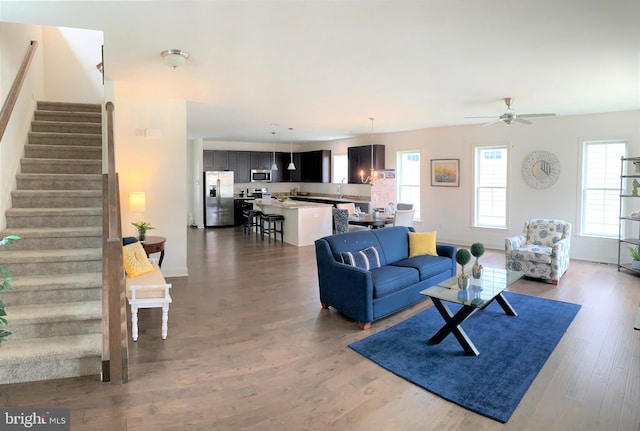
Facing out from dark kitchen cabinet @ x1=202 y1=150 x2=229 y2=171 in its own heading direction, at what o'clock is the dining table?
The dining table is roughly at 11 o'clock from the dark kitchen cabinet.

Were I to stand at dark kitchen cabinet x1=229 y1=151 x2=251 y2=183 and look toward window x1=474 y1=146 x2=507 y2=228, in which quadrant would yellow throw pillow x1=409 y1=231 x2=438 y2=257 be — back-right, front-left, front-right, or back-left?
front-right

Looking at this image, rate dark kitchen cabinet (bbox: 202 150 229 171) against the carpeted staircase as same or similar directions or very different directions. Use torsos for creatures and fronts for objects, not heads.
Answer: same or similar directions

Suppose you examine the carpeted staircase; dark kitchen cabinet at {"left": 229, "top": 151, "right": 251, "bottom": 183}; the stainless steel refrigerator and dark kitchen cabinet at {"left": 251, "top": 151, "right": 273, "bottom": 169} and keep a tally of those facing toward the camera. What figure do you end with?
4

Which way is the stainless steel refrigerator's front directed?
toward the camera

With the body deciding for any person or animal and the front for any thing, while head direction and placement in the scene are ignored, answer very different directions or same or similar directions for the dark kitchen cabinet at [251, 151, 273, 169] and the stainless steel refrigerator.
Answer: same or similar directions

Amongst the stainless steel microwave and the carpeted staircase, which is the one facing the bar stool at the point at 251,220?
the stainless steel microwave

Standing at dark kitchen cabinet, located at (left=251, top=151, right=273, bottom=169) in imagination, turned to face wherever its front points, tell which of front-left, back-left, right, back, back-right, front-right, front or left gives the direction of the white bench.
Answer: front

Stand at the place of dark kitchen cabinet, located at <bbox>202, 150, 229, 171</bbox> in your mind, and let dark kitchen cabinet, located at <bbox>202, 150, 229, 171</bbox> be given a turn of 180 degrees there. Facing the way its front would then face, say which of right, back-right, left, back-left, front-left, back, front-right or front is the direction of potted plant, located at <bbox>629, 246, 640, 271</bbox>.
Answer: back-right

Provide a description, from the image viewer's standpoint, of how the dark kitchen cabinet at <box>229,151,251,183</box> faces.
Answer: facing the viewer

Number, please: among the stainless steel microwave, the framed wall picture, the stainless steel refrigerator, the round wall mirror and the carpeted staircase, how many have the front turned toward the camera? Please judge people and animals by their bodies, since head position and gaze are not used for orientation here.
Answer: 5

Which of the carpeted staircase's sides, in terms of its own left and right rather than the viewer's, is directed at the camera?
front

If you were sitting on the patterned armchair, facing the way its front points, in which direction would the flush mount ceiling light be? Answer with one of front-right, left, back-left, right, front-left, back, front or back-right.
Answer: front

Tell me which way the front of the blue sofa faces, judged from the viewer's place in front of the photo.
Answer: facing the viewer and to the right of the viewer

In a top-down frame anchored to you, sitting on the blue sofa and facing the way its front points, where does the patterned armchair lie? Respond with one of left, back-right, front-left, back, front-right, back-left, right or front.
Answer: left
